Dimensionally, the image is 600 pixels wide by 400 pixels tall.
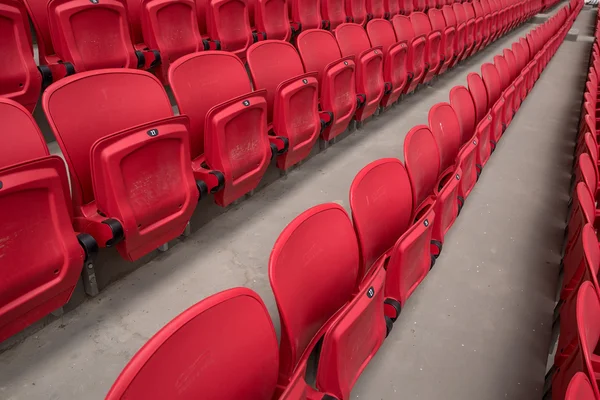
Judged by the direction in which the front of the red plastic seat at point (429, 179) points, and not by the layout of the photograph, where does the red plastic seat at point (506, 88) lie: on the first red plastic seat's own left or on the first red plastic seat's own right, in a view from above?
on the first red plastic seat's own left

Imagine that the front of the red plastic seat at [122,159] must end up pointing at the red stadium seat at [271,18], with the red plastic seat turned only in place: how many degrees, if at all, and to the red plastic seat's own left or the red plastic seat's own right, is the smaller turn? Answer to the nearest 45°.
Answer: approximately 90° to the red plastic seat's own left

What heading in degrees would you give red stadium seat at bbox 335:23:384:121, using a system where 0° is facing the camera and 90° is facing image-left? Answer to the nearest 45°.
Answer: approximately 315°

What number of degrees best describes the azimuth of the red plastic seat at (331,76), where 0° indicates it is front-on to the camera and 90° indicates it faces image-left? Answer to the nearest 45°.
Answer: approximately 315°

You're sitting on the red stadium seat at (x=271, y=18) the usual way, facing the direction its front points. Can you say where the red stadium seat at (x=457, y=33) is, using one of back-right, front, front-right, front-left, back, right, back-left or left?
left

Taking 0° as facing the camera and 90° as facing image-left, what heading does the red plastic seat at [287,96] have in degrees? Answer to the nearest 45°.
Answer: approximately 315°
